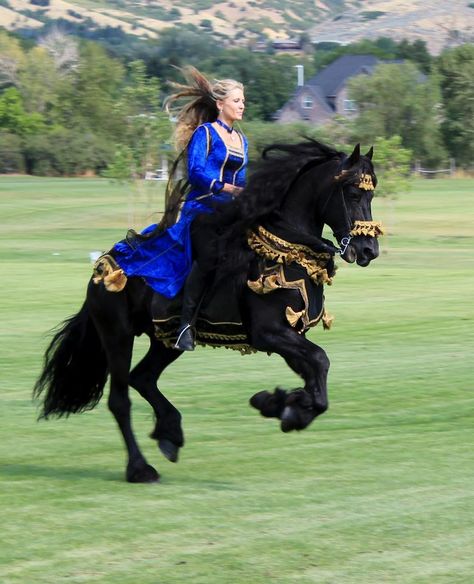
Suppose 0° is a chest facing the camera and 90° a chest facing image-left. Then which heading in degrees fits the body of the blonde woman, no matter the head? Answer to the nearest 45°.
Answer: approximately 315°

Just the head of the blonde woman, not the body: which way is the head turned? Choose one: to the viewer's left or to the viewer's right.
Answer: to the viewer's right

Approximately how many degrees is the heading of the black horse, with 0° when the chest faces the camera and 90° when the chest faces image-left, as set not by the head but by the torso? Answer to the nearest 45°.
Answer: approximately 315°
